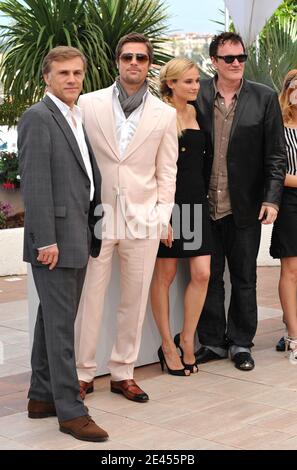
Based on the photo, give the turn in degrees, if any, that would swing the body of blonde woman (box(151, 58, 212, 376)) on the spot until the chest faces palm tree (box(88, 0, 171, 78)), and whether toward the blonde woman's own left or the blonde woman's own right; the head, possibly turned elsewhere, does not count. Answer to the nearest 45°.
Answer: approximately 135° to the blonde woman's own left

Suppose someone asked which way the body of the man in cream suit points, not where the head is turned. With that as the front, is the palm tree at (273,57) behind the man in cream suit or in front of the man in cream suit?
behind

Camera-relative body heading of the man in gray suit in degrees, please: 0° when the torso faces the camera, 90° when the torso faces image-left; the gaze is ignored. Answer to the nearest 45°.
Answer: approximately 315°

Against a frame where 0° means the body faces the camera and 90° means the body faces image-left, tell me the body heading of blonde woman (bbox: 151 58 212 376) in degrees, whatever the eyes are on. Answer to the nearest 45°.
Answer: approximately 315°

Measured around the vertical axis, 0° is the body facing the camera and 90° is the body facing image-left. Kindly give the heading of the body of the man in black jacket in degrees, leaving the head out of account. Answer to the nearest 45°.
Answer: approximately 45°

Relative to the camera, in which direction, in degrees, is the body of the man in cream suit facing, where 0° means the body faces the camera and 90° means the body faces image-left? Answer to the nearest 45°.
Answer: approximately 0°

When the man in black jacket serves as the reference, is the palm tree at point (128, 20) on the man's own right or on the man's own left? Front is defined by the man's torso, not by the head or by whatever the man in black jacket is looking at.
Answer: on the man's own right
